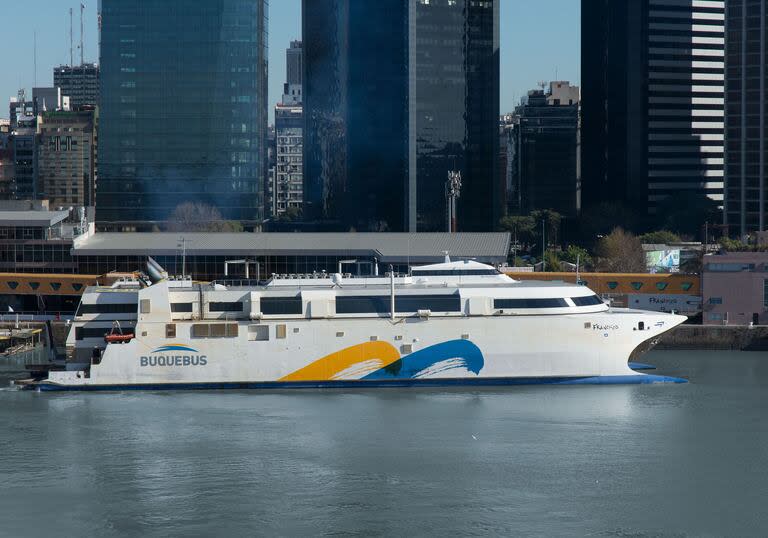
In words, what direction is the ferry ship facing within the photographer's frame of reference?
facing to the right of the viewer
